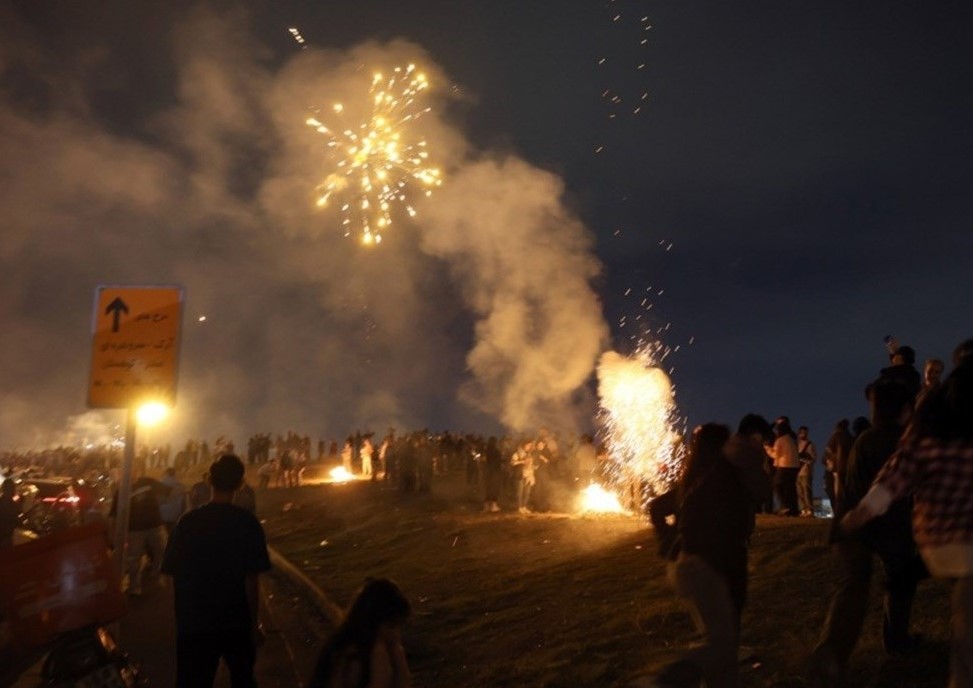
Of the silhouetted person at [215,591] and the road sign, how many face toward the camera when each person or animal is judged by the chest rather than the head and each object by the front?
1

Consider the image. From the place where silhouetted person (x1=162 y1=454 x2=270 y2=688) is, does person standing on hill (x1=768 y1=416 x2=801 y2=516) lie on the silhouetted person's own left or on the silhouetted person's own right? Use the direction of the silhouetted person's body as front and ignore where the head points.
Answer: on the silhouetted person's own right

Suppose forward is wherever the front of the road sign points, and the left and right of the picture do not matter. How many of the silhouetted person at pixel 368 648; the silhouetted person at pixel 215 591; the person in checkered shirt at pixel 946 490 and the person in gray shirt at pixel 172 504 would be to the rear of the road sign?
1

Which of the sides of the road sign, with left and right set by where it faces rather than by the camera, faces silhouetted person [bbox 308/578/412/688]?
front

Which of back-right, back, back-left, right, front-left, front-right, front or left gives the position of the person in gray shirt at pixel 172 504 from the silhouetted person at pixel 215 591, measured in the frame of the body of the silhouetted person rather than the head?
front

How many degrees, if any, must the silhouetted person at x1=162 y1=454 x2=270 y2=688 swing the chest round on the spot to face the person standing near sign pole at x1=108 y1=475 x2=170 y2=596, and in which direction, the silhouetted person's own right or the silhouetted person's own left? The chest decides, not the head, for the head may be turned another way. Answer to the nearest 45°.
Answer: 0° — they already face them

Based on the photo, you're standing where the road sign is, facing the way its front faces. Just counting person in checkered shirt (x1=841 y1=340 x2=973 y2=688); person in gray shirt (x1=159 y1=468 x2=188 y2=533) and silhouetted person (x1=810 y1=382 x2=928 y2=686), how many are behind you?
1

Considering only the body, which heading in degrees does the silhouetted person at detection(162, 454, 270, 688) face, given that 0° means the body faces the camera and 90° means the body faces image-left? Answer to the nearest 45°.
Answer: approximately 180°

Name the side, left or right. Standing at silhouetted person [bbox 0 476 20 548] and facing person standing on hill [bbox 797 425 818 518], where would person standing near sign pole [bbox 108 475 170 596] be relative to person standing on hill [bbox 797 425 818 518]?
right

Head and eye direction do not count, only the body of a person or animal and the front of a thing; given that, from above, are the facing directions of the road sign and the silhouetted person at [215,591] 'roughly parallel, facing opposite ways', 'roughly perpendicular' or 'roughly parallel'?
roughly parallel, facing opposite ways

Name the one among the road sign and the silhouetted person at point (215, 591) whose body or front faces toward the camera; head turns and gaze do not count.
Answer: the road sign

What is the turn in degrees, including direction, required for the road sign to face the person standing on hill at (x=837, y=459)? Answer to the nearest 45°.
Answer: approximately 90° to its left

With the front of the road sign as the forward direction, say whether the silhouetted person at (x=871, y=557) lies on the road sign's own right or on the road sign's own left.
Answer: on the road sign's own left

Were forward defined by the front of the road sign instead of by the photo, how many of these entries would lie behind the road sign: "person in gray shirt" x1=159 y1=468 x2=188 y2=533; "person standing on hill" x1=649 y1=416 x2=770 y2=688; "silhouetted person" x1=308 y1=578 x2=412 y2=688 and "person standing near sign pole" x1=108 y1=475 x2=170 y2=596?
2

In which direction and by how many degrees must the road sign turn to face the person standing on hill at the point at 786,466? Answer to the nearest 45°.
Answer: approximately 90° to its left

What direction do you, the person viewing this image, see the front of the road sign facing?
facing the viewer

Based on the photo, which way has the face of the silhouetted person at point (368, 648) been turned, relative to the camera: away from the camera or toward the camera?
away from the camera
